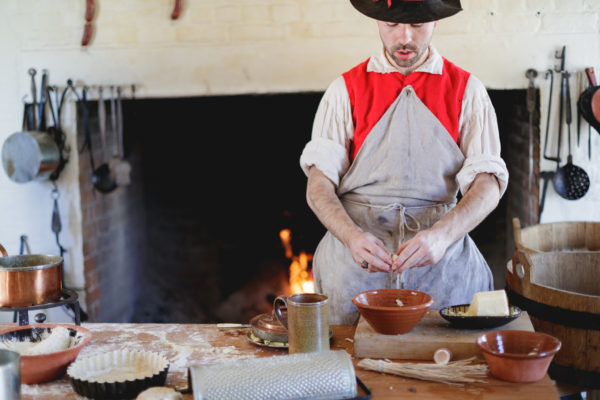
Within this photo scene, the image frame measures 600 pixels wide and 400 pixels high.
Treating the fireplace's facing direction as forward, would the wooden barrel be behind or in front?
in front

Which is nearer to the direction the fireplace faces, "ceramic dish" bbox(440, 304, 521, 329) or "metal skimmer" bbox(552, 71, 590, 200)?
the ceramic dish

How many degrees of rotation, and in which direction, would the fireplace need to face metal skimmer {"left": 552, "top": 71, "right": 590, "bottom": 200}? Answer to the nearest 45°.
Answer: approximately 45° to its left

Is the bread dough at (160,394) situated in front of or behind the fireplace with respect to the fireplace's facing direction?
in front

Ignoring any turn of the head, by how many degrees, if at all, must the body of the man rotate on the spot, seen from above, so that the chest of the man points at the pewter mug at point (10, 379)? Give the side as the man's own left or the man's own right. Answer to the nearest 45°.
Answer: approximately 45° to the man's own right

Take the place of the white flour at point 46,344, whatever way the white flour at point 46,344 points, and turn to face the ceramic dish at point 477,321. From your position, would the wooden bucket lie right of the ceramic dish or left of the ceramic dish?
left

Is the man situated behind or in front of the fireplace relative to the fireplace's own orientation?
in front

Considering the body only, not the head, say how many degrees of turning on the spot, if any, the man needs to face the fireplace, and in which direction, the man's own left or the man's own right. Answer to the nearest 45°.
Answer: approximately 135° to the man's own right

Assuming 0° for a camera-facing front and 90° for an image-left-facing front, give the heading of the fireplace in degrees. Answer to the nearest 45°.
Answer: approximately 0°

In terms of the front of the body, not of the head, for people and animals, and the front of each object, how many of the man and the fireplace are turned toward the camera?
2

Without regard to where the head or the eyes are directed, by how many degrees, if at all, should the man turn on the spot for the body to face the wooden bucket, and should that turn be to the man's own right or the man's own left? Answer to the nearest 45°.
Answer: approximately 135° to the man's own left

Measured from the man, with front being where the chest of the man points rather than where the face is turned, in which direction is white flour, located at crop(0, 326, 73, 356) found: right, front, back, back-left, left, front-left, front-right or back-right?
front-right

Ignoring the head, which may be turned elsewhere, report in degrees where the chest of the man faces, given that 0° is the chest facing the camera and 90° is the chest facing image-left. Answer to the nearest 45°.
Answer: approximately 0°
